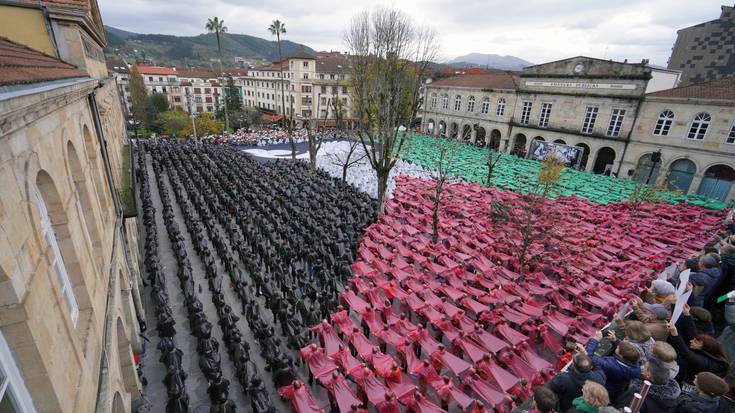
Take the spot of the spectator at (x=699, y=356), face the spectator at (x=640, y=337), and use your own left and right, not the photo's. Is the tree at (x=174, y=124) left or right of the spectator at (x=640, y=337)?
right

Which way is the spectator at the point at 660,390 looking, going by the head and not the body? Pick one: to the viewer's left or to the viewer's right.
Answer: to the viewer's left

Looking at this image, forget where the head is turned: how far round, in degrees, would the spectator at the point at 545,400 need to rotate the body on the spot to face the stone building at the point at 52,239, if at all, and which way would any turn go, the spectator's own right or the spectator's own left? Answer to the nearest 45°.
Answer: approximately 90° to the spectator's own left

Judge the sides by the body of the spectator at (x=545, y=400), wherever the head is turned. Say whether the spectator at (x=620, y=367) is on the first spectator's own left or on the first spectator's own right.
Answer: on the first spectator's own right

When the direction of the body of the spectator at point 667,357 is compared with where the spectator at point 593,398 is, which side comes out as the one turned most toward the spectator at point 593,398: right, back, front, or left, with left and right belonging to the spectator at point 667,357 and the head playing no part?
left

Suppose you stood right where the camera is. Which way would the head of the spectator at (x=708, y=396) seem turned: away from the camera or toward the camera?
away from the camera

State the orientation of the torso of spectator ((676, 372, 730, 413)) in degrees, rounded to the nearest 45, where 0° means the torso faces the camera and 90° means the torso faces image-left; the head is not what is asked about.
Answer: approximately 135°

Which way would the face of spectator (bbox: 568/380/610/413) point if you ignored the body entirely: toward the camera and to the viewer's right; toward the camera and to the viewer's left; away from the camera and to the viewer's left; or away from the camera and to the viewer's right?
away from the camera and to the viewer's left

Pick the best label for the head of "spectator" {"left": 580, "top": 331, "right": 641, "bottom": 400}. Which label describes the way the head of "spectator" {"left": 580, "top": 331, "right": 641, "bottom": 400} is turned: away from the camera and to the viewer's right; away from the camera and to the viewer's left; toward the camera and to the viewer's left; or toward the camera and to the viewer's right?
away from the camera and to the viewer's left
